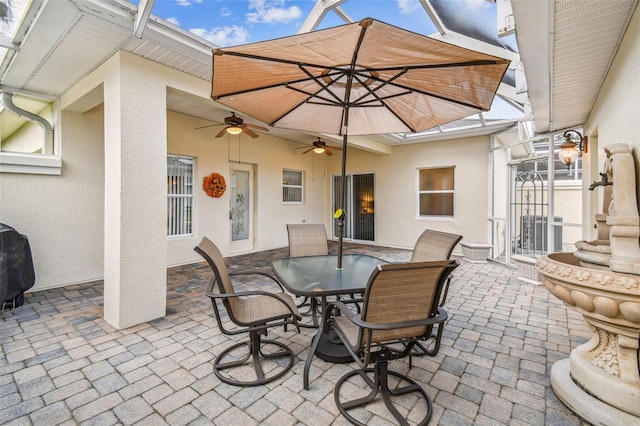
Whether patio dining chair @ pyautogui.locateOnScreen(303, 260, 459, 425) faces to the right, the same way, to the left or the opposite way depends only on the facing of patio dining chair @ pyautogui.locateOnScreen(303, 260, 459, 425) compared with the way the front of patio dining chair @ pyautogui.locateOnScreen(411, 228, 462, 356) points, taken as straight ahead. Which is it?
to the right

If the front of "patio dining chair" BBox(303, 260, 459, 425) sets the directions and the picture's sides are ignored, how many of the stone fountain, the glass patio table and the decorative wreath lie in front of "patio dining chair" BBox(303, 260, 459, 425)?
2

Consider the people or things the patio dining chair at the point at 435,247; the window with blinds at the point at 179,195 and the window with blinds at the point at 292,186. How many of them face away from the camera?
0

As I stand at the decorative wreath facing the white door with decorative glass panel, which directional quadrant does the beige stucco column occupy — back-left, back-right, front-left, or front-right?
back-right

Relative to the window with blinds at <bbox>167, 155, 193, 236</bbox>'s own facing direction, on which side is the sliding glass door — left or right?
on its left

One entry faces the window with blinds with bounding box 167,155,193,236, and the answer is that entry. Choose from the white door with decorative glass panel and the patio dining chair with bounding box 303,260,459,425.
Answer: the patio dining chair

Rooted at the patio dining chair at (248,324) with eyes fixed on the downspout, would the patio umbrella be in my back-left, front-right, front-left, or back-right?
back-right

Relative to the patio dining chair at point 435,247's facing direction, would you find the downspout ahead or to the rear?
ahead

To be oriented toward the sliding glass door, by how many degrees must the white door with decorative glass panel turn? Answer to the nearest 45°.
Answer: approximately 45° to its left

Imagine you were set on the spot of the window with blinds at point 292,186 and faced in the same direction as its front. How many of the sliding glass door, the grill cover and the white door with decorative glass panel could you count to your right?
2

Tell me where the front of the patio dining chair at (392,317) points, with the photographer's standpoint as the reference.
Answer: facing away from the viewer and to the left of the viewer

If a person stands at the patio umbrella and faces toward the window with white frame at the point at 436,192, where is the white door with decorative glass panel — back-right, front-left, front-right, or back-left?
front-left

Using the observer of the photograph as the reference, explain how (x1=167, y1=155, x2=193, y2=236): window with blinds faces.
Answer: facing the viewer and to the right of the viewer

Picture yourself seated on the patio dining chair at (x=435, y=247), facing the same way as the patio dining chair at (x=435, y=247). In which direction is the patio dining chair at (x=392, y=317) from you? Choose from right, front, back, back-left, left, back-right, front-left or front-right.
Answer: front-left

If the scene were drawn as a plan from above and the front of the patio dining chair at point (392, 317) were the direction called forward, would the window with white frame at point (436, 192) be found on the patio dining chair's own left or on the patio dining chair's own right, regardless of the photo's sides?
on the patio dining chair's own right
